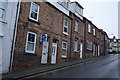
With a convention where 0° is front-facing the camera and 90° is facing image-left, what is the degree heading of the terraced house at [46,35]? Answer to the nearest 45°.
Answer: approximately 315°
